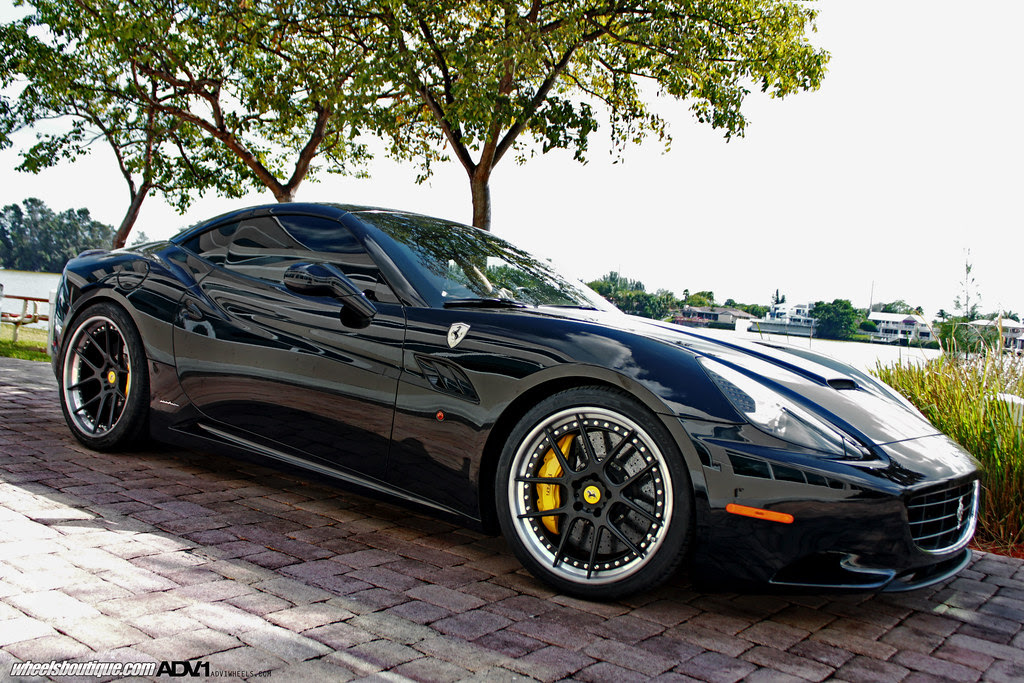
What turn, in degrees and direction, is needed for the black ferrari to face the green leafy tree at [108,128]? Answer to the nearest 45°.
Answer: approximately 180°

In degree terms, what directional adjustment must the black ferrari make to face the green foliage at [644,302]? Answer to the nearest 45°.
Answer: approximately 135° to its left

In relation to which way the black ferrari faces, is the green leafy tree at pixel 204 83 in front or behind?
behind

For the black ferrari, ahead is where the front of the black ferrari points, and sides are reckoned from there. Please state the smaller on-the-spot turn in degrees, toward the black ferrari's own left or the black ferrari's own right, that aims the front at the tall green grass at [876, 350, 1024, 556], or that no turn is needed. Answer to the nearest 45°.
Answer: approximately 90° to the black ferrari's own left

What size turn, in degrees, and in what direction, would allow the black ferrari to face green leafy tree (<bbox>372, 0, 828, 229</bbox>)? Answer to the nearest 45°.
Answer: approximately 135° to its left

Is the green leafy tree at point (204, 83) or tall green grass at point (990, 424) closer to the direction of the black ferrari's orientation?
the tall green grass

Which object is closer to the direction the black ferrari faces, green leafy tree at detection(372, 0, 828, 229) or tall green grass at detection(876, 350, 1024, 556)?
the tall green grass

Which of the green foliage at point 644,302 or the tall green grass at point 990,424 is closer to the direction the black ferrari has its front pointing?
the tall green grass

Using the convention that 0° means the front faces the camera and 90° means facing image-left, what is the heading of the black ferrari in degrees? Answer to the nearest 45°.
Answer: approximately 315°
